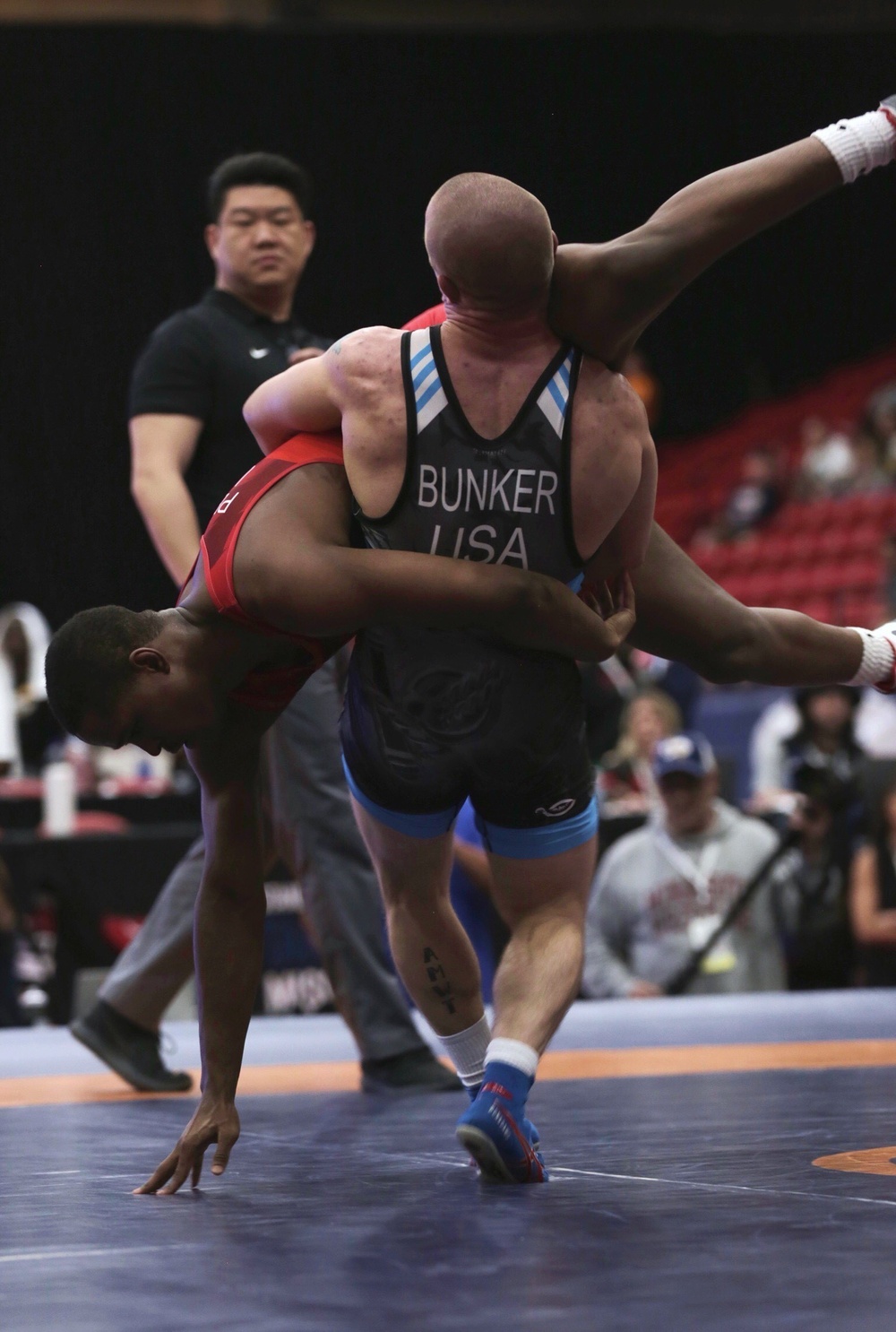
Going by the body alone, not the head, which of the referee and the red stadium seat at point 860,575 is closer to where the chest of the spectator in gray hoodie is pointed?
the referee

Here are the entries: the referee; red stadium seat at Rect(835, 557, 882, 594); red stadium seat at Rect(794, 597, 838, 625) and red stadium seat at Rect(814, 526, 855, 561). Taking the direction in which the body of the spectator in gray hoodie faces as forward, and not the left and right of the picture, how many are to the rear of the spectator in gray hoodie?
3

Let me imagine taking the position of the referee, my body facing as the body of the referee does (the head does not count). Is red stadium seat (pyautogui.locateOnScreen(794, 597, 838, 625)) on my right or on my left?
on my left

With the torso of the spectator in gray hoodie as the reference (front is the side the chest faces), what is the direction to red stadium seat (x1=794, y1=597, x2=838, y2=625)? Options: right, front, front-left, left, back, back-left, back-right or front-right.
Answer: back

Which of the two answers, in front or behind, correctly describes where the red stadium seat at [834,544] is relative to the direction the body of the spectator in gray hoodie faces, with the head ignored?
behind

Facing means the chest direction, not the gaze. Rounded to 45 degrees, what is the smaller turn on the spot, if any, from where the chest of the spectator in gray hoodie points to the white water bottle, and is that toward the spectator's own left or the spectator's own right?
approximately 90° to the spectator's own right

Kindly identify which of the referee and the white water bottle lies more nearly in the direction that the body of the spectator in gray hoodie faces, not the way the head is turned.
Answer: the referee

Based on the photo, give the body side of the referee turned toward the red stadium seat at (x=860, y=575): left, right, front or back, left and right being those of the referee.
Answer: left

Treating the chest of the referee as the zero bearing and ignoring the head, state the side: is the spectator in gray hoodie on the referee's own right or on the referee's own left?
on the referee's own left

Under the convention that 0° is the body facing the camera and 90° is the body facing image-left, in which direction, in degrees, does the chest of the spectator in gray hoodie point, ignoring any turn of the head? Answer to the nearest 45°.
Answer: approximately 0°
